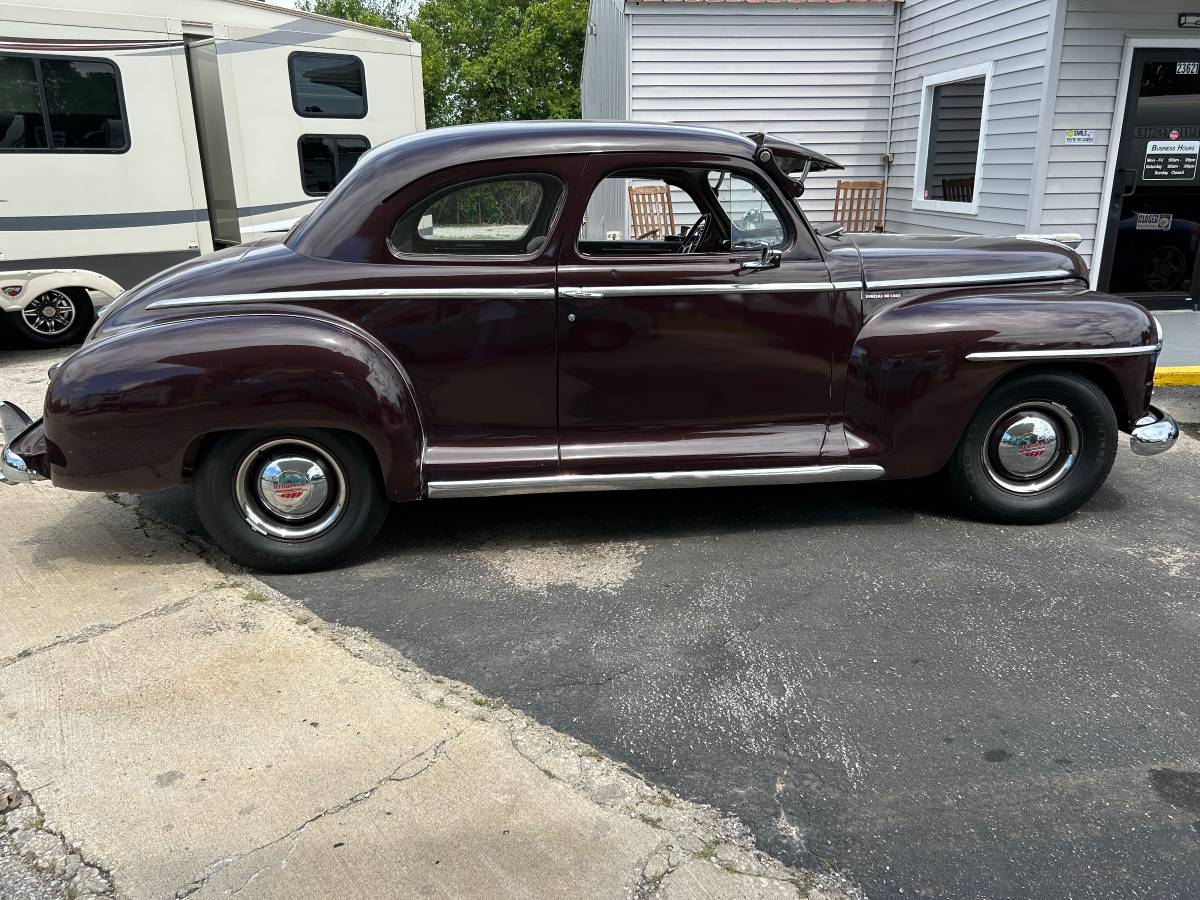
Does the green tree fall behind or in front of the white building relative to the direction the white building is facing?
behind

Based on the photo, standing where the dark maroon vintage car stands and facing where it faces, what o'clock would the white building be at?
The white building is roughly at 10 o'clock from the dark maroon vintage car.

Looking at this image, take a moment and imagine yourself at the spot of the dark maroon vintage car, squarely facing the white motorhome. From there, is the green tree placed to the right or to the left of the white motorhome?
right

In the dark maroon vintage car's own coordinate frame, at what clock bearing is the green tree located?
The green tree is roughly at 9 o'clock from the dark maroon vintage car.

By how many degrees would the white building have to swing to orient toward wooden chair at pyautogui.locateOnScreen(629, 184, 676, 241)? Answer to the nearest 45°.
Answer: approximately 90° to its right

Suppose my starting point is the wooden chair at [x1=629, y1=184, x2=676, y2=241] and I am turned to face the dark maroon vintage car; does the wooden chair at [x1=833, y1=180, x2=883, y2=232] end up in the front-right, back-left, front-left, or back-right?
back-left

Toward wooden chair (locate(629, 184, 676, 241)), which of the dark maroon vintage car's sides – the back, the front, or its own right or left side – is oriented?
left

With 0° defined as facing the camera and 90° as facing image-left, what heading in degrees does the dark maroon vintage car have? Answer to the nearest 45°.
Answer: approximately 270°

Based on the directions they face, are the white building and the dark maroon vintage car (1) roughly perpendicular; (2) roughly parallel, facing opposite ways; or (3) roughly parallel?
roughly perpendicular

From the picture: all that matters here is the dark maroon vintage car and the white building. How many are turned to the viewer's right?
1

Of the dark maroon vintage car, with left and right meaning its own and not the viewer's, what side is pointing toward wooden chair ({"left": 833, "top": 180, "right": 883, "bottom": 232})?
left

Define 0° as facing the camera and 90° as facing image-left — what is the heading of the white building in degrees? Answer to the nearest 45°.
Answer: approximately 0°
